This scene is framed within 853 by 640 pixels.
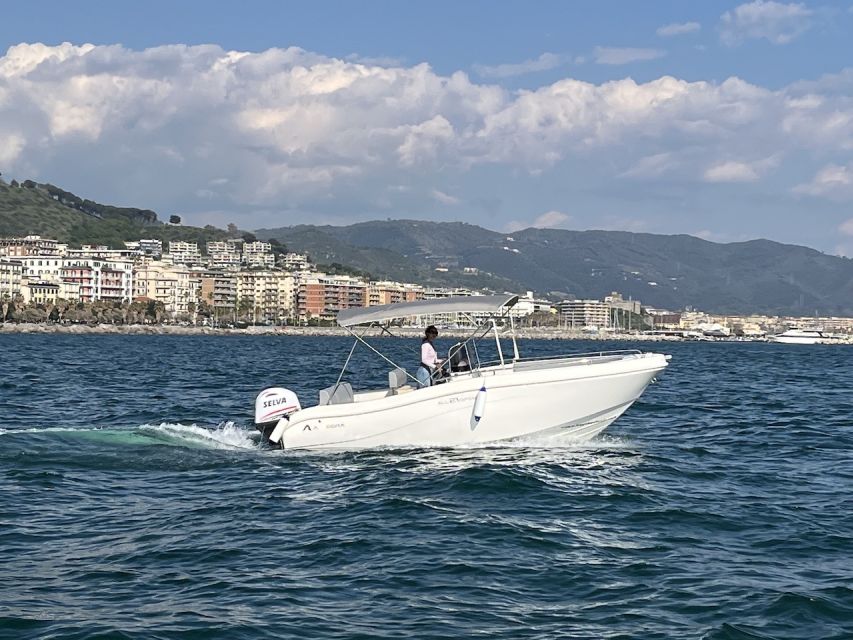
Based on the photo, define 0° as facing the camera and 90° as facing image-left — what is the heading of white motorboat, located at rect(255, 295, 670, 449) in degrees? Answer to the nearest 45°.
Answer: approximately 270°

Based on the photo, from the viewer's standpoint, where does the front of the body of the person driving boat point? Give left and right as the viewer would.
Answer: facing to the right of the viewer
